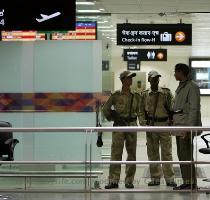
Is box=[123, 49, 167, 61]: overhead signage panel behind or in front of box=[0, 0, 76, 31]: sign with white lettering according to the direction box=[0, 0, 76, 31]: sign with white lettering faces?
behind

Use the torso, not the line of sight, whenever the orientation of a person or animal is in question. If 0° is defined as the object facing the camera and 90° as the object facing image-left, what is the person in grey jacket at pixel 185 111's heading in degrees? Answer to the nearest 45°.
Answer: approximately 90°

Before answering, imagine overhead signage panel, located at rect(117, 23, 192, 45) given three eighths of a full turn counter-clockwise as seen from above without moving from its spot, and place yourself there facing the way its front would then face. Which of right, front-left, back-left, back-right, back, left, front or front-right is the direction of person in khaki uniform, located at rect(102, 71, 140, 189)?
back-right

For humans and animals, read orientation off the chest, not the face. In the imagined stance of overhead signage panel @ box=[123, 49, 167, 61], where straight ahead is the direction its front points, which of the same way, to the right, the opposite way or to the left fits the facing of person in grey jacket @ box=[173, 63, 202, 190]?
to the right

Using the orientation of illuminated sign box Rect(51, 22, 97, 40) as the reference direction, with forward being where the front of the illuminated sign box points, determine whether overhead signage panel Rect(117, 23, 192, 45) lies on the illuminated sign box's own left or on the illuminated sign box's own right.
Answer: on the illuminated sign box's own left

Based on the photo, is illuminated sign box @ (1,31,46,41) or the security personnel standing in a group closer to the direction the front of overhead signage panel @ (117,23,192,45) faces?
the security personnel standing in a group

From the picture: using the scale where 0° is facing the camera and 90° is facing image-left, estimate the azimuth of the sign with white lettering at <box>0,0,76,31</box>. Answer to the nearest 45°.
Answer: approximately 0°

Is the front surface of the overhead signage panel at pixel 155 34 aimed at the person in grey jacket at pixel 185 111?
yes

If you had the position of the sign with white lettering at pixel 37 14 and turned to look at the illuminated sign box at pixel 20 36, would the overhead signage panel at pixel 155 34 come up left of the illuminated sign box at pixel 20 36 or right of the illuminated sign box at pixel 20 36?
right

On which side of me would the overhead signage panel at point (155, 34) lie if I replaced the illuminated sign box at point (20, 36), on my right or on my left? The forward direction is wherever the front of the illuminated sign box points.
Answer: on my left

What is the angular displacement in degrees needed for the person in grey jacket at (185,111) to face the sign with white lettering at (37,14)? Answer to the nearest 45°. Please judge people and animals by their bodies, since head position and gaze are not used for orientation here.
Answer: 0° — they already face it
